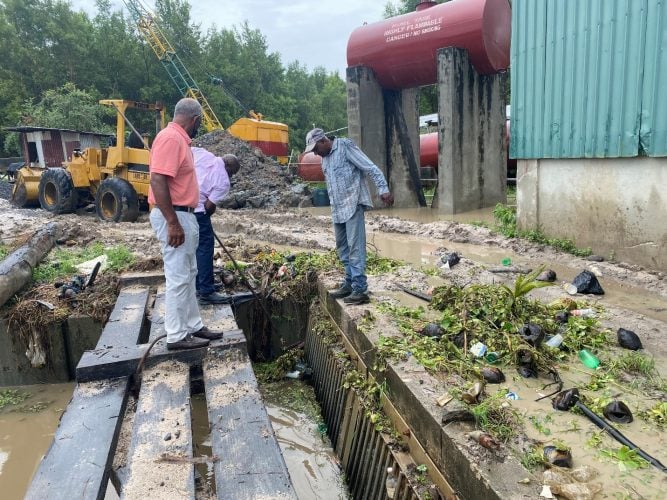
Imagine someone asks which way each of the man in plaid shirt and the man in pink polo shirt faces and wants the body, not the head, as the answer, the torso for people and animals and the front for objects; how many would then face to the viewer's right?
1

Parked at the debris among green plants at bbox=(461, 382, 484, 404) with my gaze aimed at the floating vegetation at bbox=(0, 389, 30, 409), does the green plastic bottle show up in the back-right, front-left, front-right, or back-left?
back-right

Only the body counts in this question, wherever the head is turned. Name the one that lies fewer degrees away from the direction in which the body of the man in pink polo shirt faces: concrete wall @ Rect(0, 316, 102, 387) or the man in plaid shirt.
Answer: the man in plaid shirt

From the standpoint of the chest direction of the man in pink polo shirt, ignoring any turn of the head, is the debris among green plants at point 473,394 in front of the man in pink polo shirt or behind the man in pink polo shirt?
in front

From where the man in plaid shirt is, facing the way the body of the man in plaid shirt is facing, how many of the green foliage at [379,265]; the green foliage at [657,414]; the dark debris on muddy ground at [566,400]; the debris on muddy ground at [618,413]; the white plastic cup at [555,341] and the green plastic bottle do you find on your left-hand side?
5

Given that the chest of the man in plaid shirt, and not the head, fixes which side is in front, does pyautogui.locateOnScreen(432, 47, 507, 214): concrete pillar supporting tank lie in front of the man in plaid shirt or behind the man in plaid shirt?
behind

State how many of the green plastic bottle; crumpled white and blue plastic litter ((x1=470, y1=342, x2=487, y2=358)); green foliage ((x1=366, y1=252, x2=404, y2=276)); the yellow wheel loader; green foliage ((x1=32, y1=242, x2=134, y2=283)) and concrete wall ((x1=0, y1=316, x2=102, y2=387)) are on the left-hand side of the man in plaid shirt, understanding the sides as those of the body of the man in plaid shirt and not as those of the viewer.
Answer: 2

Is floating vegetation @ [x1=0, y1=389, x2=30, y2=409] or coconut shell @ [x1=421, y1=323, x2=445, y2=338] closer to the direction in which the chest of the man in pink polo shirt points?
the coconut shell

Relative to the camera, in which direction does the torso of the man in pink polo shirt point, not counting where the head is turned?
to the viewer's right

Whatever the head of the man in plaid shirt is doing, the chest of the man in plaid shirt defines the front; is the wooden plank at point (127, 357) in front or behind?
in front

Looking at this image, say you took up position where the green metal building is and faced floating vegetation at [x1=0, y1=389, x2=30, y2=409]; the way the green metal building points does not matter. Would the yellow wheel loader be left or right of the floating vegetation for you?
right

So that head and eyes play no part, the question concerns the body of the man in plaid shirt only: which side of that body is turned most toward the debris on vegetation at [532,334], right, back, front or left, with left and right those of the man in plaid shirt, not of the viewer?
left

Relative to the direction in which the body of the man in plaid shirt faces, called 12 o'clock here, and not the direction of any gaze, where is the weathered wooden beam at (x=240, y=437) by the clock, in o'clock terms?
The weathered wooden beam is roughly at 11 o'clock from the man in plaid shirt.

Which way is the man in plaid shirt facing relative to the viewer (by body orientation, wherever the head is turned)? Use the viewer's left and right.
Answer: facing the viewer and to the left of the viewer

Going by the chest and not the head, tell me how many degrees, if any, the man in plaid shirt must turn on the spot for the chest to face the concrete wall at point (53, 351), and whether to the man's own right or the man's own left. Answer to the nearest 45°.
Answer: approximately 45° to the man's own right

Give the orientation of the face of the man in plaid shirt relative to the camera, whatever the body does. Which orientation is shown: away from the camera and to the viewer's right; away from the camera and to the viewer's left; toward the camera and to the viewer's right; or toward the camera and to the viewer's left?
toward the camera and to the viewer's left

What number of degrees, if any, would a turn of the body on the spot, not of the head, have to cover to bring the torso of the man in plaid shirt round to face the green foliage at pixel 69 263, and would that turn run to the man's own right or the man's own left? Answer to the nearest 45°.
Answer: approximately 90° to the man's own right

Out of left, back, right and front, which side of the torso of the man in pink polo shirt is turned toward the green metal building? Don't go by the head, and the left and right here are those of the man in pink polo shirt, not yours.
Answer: front

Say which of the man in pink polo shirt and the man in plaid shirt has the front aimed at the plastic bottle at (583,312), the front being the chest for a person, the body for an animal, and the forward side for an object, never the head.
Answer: the man in pink polo shirt

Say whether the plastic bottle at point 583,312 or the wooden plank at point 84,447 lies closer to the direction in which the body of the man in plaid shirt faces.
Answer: the wooden plank
